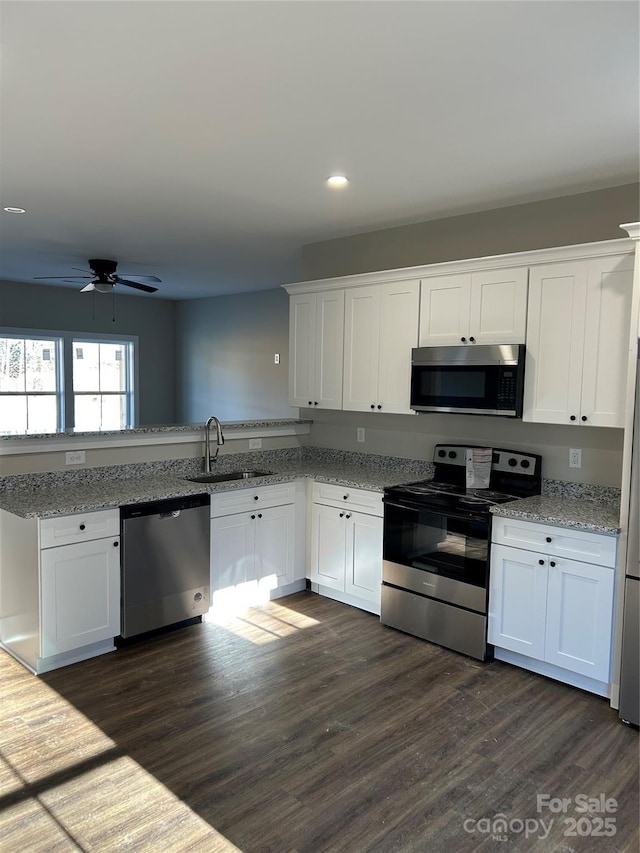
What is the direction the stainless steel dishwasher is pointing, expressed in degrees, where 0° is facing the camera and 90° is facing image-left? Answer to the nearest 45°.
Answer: approximately 315°

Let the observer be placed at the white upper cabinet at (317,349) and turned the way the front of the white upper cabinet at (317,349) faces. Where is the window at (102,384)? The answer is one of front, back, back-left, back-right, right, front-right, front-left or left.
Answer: right

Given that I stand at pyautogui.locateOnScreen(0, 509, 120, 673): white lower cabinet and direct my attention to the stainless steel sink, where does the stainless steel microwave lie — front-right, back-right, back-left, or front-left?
front-right

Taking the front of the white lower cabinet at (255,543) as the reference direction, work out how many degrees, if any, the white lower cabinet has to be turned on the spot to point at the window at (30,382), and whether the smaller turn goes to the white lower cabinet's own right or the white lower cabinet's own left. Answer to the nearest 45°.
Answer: approximately 180°

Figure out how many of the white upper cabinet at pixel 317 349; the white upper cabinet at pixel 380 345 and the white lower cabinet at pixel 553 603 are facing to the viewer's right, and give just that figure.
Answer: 0

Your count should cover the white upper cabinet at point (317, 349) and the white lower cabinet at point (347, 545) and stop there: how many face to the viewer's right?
0

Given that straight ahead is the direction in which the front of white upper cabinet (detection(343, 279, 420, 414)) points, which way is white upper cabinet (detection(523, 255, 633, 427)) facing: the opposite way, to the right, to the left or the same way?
the same way

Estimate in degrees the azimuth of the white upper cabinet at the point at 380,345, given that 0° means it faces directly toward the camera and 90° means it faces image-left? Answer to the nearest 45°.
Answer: approximately 45°

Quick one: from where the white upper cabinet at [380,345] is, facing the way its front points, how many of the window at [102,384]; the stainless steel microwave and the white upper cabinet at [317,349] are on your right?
2

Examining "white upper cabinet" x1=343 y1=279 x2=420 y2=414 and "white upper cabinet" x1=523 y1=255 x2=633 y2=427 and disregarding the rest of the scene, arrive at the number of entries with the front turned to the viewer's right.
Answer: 0

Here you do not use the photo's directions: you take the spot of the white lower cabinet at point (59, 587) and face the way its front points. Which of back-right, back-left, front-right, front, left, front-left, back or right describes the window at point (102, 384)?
back-left

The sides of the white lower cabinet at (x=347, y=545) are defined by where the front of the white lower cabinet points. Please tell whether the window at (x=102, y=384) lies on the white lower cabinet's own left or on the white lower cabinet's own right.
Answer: on the white lower cabinet's own right

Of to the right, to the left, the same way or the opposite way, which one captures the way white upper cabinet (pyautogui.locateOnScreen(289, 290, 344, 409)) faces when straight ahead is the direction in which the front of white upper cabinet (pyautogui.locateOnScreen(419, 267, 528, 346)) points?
the same way

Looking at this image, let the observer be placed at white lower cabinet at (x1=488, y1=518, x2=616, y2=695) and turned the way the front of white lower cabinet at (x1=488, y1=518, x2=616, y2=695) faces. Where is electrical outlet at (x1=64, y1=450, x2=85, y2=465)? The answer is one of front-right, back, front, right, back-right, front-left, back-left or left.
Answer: front-right

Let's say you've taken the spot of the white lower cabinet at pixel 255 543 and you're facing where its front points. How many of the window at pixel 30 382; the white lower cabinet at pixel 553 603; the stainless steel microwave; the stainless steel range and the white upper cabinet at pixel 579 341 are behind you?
1

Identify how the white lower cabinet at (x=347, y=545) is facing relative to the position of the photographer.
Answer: facing the viewer and to the left of the viewer

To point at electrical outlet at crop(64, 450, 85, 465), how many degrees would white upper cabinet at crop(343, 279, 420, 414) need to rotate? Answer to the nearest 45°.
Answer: approximately 45° to its right

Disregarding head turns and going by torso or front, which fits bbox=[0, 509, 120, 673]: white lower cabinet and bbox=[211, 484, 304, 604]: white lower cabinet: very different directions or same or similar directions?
same or similar directions

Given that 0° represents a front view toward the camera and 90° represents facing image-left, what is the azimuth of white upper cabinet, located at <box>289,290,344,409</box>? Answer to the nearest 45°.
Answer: approximately 45°
